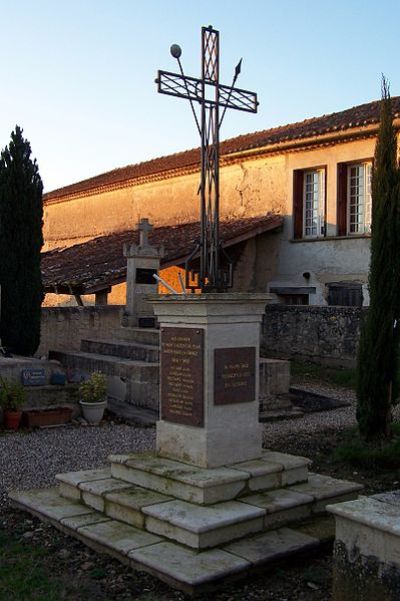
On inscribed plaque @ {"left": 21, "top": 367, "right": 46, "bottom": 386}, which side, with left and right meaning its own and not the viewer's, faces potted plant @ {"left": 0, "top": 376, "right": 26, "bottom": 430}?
front

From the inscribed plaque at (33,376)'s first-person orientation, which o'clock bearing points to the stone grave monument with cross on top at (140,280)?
The stone grave monument with cross on top is roughly at 7 o'clock from the inscribed plaque.

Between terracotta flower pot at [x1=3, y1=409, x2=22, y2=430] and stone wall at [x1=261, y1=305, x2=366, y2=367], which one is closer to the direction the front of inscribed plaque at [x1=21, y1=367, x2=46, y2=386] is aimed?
the terracotta flower pot

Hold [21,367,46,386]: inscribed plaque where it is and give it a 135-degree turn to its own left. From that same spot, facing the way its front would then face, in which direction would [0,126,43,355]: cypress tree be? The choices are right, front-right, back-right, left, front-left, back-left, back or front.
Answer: front-left

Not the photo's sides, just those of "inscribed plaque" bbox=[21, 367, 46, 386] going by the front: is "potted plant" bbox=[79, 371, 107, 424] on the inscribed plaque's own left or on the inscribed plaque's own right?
on the inscribed plaque's own left

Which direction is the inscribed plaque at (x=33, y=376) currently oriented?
toward the camera

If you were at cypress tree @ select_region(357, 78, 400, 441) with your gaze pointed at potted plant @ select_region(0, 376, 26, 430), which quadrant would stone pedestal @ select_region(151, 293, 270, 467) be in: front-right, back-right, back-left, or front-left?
front-left

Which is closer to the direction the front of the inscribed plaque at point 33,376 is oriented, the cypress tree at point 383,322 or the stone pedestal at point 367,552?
the stone pedestal

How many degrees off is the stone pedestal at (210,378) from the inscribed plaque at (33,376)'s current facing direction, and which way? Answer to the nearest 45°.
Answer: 0° — it already faces it

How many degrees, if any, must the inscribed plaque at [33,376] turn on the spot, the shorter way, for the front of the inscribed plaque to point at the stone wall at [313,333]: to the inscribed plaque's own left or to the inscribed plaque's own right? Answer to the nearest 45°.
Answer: approximately 135° to the inscribed plaque's own left

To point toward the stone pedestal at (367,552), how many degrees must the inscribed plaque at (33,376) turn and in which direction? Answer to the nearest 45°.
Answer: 0° — it already faces it

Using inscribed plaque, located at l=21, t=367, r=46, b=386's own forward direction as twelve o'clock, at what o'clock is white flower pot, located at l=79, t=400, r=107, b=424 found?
The white flower pot is roughly at 10 o'clock from the inscribed plaque.

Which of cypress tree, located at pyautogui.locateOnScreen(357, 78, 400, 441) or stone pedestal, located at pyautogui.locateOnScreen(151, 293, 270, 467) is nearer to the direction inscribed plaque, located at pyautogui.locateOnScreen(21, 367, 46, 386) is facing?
the stone pedestal

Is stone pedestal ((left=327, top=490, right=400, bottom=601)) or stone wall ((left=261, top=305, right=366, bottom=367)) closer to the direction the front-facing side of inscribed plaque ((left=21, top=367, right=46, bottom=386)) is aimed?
the stone pedestal

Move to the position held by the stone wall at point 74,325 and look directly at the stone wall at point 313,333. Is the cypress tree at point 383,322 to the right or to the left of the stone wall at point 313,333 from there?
right

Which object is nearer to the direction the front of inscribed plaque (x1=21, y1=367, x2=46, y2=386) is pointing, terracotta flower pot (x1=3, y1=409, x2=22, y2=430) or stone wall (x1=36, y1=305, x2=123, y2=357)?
the terracotta flower pot

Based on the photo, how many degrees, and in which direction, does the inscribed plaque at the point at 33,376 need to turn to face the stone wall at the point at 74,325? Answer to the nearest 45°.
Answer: approximately 180°
